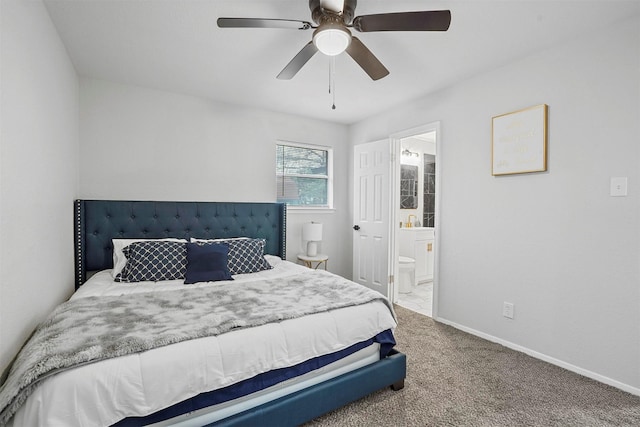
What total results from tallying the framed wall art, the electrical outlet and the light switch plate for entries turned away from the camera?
0

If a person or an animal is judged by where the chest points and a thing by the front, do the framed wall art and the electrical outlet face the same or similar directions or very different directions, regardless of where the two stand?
same or similar directions

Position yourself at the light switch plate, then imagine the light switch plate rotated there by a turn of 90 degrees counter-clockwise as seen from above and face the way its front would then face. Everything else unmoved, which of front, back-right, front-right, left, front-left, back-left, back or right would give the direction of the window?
back-right

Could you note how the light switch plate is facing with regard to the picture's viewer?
facing the viewer and to the left of the viewer

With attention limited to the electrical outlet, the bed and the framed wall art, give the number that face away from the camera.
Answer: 0

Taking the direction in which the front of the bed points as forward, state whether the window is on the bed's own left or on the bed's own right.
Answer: on the bed's own left

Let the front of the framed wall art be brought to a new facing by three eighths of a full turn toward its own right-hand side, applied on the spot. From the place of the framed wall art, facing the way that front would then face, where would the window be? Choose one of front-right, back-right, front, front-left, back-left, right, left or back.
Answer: left

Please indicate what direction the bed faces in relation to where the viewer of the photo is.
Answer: facing the viewer and to the right of the viewer

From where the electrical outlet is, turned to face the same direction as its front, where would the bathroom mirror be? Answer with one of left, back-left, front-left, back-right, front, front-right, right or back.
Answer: right

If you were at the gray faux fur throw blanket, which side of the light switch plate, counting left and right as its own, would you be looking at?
front

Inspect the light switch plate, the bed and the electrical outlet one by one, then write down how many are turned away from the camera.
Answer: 0

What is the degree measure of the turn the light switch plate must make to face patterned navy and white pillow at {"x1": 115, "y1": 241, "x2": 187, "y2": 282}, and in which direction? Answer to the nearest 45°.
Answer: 0° — it already faces it

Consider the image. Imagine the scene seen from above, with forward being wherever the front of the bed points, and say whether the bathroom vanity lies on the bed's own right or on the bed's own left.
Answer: on the bed's own left
